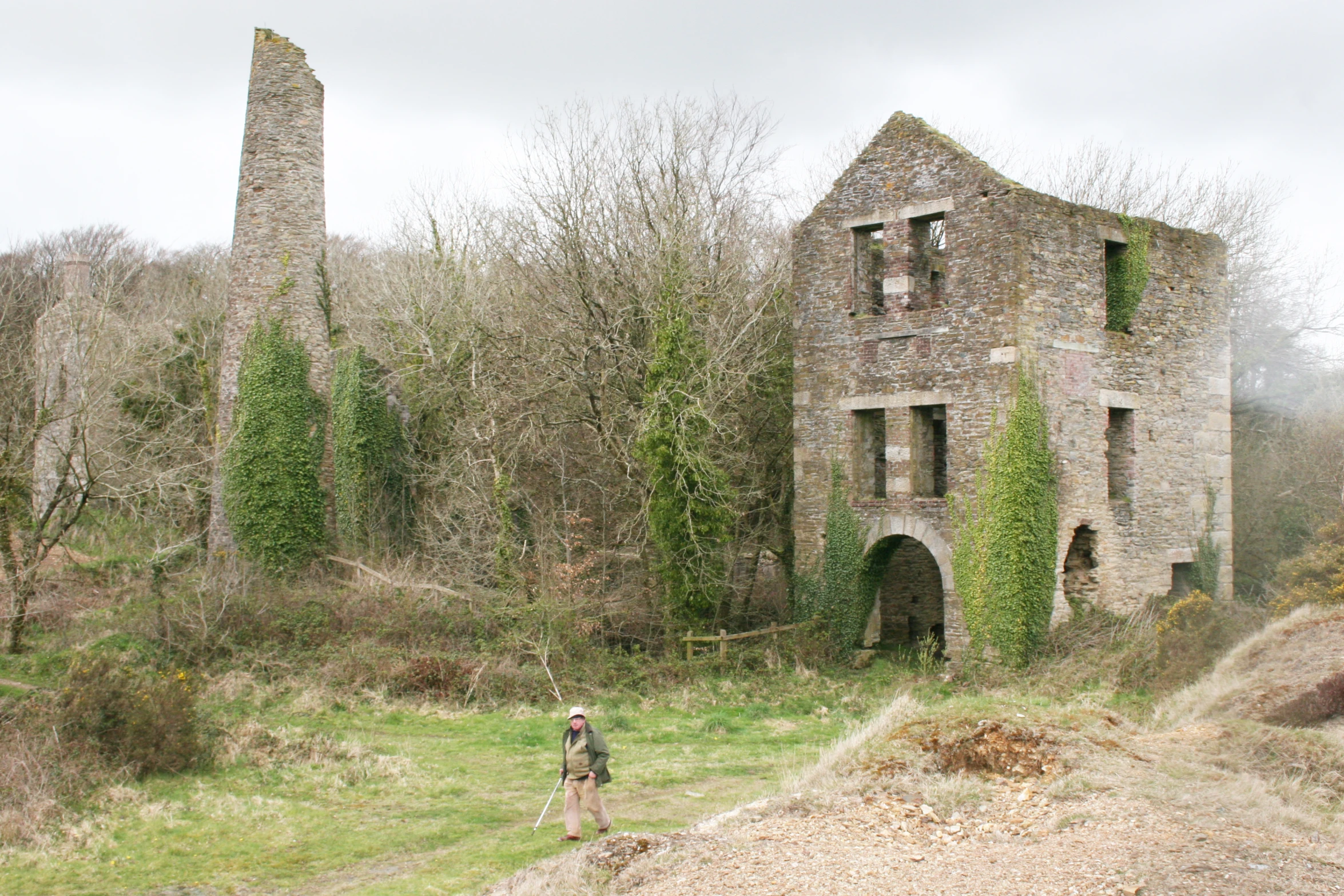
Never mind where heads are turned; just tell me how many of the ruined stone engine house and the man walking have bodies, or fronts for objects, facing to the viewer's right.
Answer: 0

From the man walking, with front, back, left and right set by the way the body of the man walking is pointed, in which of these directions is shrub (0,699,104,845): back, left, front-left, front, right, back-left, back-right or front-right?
front-right

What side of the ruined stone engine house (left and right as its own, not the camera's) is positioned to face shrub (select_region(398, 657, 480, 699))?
front

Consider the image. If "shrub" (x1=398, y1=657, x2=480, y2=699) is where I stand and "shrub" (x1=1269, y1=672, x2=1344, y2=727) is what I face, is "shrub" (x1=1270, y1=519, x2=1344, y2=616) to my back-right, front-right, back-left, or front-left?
front-left

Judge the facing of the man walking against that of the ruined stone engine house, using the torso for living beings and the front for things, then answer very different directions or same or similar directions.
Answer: same or similar directions

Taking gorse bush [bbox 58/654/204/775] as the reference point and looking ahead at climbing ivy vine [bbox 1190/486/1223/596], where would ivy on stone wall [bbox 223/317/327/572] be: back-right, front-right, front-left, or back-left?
front-left

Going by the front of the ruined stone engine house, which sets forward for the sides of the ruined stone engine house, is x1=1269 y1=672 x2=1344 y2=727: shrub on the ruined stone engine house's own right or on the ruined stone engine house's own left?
on the ruined stone engine house's own left

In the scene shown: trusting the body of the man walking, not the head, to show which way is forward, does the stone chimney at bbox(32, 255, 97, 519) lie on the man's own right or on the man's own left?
on the man's own right

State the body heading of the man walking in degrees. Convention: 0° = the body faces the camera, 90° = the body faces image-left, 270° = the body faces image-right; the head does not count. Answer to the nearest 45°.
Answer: approximately 45°

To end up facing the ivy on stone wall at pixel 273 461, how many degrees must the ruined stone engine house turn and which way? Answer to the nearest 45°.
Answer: approximately 45° to its right
